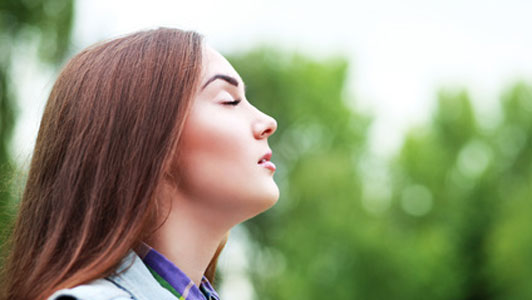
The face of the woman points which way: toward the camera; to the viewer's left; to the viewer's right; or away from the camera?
to the viewer's right

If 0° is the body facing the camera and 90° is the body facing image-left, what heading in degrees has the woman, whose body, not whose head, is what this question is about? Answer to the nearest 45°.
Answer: approximately 270°
